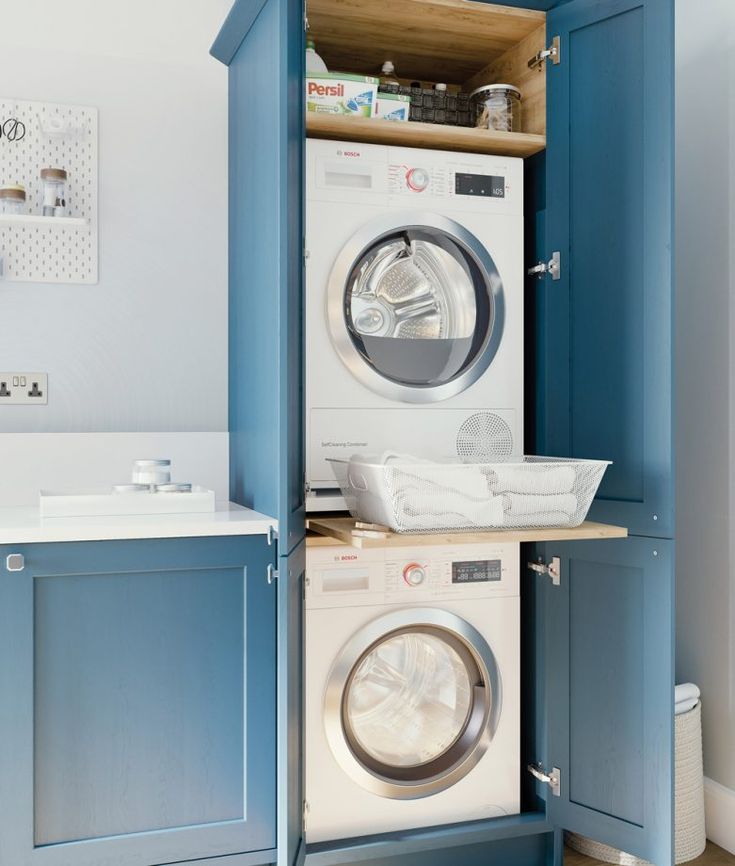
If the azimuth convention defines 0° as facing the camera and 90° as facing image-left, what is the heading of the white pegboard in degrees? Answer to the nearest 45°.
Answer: approximately 315°

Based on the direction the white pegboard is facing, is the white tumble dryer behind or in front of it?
in front

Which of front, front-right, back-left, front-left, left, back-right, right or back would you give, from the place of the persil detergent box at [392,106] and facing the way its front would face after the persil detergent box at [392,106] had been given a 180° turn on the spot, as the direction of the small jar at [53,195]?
left

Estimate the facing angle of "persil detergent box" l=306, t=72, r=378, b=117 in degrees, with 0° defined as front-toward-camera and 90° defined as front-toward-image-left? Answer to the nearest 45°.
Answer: approximately 0°

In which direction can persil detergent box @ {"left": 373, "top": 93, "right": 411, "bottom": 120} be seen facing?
toward the camera

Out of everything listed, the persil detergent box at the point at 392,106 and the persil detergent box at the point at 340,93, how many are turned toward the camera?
2

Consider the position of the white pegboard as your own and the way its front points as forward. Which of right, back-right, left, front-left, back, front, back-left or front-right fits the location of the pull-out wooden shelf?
front

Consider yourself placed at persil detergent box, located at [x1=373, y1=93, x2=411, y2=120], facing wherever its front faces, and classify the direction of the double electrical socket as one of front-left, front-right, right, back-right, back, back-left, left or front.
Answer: right
